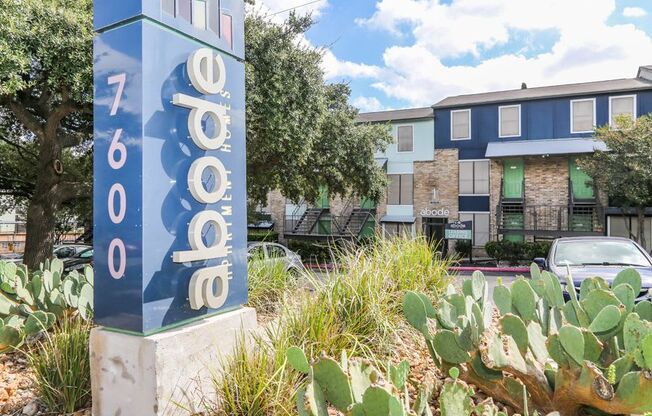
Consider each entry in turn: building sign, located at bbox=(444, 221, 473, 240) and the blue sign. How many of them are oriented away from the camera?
0

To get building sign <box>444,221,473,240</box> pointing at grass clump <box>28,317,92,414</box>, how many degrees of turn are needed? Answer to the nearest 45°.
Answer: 0° — it already faces it

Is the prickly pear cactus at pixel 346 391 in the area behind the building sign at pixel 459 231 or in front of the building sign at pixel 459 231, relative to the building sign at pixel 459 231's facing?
in front

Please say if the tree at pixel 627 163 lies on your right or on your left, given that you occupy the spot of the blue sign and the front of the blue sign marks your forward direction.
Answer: on your left

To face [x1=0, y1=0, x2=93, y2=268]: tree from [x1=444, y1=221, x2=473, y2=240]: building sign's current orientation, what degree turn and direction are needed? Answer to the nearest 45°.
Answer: approximately 45° to its right

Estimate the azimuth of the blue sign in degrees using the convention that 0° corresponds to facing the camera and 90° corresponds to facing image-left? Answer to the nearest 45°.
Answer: approximately 315°

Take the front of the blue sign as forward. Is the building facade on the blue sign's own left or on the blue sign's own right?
on the blue sign's own left
